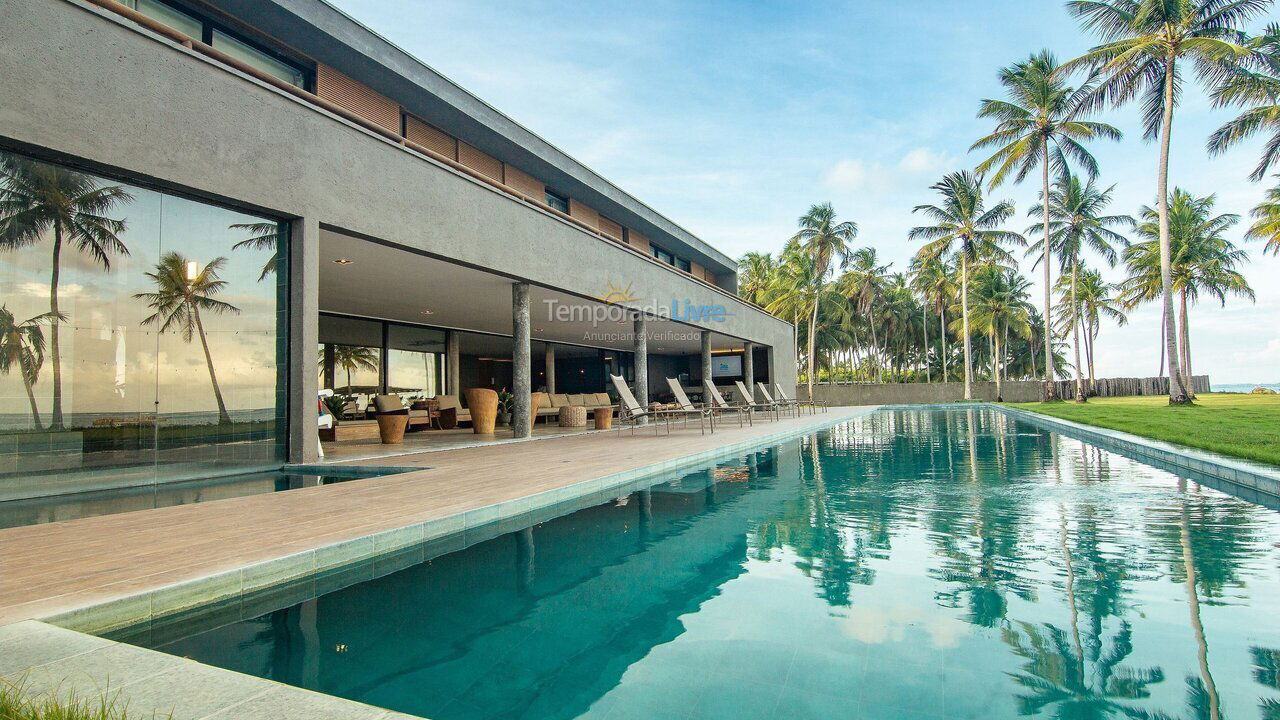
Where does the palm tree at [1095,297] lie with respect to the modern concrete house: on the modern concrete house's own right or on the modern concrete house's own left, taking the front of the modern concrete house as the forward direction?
on the modern concrete house's own left

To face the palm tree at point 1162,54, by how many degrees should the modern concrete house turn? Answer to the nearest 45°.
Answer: approximately 45° to its left

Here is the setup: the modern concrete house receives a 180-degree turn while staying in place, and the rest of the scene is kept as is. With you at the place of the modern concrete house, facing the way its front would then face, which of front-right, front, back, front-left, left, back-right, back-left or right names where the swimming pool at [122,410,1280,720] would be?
back

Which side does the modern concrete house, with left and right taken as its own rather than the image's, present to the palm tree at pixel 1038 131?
left

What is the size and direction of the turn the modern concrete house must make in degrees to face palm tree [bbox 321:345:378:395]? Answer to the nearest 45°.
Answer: approximately 135° to its left

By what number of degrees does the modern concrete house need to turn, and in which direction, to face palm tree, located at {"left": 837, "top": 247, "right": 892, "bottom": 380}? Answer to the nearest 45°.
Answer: approximately 90° to its left

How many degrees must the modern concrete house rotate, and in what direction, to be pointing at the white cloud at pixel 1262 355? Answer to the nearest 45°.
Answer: approximately 45° to its left

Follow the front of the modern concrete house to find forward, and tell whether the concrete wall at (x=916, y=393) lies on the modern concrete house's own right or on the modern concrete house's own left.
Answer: on the modern concrete house's own left

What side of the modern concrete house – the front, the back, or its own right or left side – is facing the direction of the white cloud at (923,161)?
left

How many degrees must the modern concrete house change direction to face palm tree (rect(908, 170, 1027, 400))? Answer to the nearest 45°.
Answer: approximately 90° to its left

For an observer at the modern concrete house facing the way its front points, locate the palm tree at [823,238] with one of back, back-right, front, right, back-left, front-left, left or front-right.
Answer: left

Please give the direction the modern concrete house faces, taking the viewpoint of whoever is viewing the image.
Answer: facing the viewer and to the right of the viewer
